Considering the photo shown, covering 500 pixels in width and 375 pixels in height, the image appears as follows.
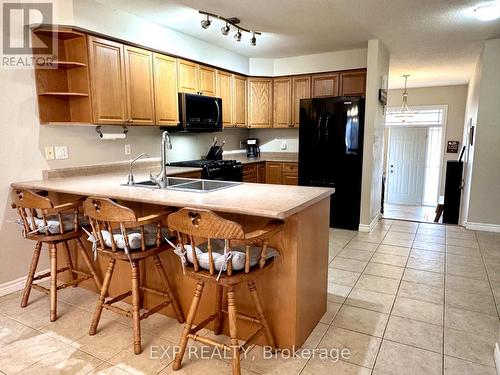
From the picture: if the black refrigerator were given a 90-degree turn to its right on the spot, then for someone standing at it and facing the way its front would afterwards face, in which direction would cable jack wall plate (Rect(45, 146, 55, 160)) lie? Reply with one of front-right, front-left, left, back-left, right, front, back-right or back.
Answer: front-left

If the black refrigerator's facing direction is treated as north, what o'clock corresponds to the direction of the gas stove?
The gas stove is roughly at 2 o'clock from the black refrigerator.

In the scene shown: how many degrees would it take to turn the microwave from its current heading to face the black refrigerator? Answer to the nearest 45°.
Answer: approximately 45° to its left

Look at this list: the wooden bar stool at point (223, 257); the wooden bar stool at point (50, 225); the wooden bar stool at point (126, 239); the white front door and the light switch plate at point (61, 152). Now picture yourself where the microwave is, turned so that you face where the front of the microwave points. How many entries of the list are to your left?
1

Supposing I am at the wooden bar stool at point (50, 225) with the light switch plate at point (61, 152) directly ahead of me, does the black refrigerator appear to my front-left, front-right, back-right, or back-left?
front-right

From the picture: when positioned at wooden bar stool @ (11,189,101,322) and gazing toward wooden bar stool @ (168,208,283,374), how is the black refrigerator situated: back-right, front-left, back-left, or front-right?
front-left

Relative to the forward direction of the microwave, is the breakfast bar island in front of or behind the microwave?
in front

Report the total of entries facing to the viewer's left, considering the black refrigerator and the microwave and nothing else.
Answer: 0

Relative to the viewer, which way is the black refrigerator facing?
toward the camera

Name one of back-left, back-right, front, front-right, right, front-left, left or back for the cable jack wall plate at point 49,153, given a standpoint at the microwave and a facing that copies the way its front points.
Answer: right

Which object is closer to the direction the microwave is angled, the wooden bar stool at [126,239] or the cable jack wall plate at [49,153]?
the wooden bar stool

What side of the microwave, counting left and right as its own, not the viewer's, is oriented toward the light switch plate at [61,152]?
right

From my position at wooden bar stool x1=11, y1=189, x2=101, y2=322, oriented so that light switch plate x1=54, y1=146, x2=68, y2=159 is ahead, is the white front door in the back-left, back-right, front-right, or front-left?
front-right

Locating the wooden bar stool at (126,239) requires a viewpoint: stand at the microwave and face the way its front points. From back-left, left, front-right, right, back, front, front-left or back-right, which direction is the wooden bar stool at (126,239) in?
front-right

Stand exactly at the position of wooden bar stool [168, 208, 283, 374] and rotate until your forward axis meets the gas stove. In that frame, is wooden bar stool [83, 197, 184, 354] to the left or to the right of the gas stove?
left

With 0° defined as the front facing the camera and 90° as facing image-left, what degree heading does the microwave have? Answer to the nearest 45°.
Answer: approximately 315°
